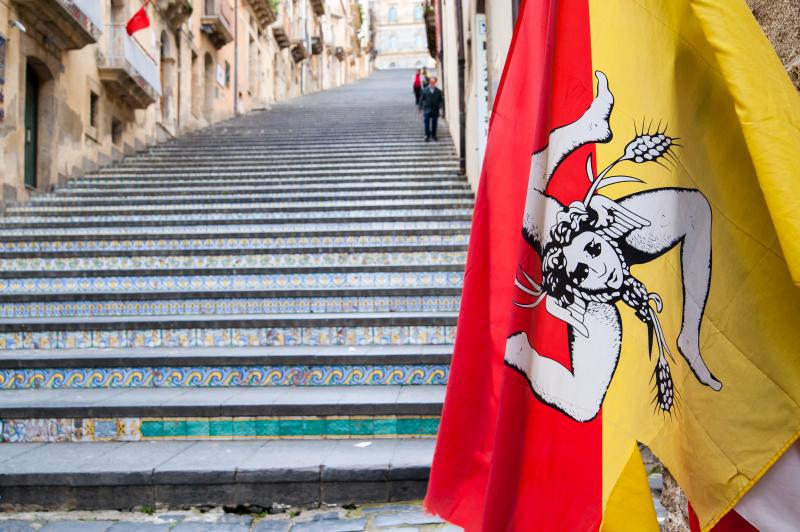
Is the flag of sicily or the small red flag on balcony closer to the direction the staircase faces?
the flag of sicily

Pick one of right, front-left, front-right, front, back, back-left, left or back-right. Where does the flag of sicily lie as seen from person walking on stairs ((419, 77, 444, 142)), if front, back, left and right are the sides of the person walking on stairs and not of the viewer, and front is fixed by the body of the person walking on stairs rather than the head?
front

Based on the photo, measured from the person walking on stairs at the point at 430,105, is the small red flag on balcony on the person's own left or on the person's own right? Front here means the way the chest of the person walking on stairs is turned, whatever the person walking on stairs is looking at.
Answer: on the person's own right

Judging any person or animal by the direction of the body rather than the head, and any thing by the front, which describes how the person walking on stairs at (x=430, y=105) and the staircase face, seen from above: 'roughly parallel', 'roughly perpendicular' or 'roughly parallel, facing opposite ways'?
roughly parallel

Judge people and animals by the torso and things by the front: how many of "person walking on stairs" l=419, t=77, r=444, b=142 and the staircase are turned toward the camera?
2

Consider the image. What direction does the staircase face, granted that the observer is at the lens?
facing the viewer
